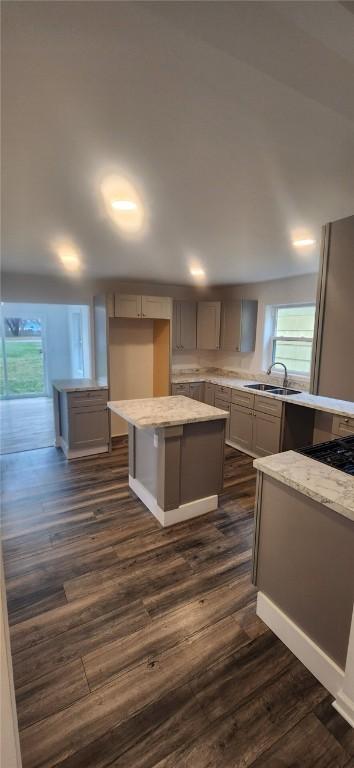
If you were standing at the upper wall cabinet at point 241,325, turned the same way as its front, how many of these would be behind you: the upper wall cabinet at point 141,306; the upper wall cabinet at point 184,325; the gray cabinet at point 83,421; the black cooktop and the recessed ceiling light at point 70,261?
0

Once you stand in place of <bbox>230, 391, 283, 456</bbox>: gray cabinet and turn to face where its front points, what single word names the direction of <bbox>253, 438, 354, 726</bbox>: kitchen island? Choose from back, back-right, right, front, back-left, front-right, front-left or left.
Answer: front-left

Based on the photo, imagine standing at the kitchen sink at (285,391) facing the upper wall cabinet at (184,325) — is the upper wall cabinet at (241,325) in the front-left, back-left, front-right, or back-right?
front-right

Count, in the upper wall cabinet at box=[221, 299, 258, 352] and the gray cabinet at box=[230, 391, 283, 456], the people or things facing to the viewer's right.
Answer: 0

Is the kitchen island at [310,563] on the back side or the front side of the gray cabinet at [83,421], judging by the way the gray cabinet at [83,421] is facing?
on the front side

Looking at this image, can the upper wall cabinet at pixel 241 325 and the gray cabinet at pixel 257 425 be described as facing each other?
no

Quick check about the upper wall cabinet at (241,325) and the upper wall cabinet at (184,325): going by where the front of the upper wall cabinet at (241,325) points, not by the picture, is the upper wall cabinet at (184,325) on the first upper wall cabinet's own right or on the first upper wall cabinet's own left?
on the first upper wall cabinet's own right

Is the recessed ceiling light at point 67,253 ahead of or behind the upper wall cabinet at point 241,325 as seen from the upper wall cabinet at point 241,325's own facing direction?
ahead

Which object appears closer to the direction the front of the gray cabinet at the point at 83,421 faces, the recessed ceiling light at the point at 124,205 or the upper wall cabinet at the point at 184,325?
the recessed ceiling light

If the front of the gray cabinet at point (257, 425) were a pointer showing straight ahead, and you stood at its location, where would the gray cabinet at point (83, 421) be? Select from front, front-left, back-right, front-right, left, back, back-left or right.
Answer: front-right

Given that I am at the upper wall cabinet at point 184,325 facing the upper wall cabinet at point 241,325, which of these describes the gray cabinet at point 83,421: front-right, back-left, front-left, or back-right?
back-right

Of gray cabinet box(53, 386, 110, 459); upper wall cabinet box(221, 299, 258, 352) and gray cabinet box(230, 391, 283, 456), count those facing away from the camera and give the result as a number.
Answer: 0

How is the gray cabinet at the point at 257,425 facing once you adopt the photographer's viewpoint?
facing the viewer and to the left of the viewer

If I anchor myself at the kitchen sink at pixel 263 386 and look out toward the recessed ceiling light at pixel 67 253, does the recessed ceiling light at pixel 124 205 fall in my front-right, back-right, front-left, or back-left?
front-left

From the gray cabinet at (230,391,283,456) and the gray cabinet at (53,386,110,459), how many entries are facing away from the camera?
0

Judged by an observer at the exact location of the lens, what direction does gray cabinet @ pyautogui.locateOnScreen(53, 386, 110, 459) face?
facing the viewer and to the right of the viewer

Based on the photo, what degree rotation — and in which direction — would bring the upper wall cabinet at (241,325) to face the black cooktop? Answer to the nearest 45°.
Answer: approximately 45° to its left

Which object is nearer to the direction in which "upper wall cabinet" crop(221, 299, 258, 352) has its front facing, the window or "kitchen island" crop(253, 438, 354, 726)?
the kitchen island

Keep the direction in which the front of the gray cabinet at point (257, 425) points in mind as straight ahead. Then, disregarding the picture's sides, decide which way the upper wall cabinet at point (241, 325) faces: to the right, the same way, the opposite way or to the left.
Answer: the same way

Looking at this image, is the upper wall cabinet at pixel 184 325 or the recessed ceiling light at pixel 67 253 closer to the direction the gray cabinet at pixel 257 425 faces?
the recessed ceiling light
